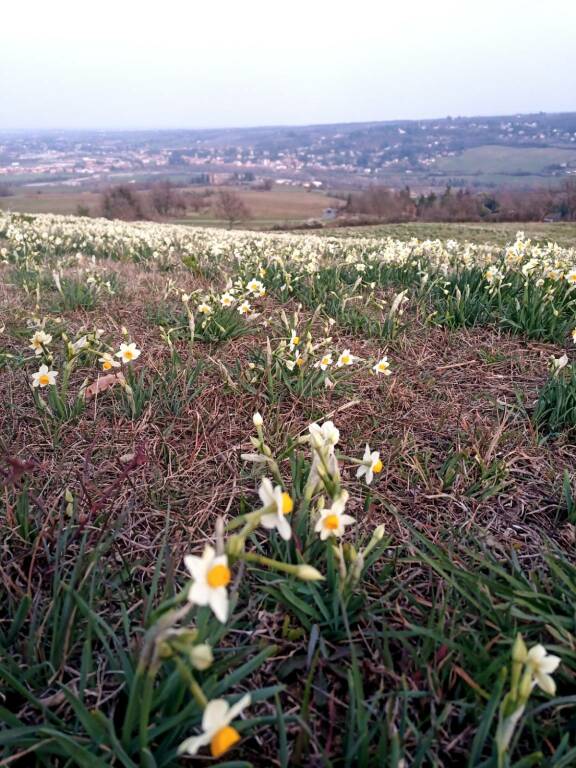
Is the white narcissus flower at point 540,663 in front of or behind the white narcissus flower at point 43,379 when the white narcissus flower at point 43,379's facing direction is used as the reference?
in front

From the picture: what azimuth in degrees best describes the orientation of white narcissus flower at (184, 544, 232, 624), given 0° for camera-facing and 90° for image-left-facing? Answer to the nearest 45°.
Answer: approximately 315°

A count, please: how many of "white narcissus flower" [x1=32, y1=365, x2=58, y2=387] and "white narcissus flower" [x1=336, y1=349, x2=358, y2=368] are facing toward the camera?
2

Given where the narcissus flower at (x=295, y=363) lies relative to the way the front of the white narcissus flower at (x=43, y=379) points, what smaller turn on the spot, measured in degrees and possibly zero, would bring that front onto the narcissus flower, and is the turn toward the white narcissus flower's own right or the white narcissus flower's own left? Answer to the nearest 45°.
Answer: approximately 90° to the white narcissus flower's own left

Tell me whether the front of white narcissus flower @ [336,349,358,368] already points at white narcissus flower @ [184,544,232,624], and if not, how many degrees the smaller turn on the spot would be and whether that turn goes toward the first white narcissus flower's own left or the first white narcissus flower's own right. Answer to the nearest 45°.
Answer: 0° — it already faces it

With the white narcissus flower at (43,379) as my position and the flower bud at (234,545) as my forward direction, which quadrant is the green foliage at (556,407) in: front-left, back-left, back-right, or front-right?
front-left

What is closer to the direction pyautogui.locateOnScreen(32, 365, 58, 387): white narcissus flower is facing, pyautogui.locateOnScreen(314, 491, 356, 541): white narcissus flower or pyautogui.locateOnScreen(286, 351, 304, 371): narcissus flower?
the white narcissus flower

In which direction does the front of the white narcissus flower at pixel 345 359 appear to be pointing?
toward the camera

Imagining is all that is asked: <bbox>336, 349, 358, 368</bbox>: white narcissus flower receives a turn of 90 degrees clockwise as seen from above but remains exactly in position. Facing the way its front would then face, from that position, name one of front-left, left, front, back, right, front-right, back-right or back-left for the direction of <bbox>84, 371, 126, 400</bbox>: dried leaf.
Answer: front
